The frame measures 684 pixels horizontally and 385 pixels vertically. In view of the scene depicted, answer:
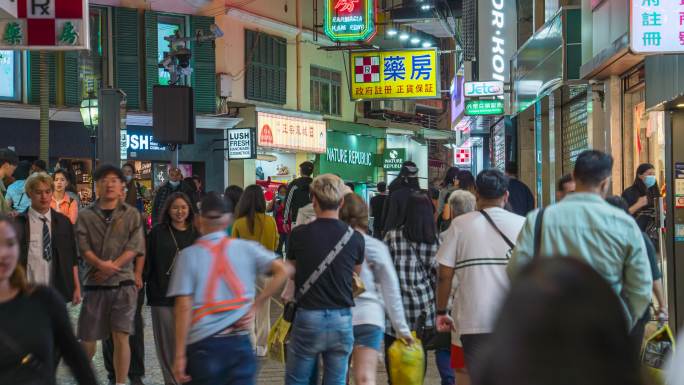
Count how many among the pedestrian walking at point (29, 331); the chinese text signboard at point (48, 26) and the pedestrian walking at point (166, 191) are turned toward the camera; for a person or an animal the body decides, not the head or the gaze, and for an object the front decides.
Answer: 3

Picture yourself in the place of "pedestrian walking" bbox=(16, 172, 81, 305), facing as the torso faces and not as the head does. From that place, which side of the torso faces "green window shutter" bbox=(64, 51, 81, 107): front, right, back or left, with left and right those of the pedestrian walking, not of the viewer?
back

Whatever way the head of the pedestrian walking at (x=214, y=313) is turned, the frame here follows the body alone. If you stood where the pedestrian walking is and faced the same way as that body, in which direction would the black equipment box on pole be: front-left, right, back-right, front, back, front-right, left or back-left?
front

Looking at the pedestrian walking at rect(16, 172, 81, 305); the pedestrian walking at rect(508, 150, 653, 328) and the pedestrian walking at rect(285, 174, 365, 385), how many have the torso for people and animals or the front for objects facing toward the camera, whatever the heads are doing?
1

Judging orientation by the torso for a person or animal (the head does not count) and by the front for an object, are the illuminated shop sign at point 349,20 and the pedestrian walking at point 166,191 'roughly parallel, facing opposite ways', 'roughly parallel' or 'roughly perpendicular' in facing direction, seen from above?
roughly parallel

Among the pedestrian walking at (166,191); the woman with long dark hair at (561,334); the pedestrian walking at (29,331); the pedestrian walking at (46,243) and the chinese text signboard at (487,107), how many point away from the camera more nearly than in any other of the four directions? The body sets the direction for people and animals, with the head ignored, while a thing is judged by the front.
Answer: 1

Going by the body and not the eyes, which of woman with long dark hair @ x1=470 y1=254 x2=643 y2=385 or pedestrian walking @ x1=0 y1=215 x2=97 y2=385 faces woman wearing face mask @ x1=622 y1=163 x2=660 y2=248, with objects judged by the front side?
the woman with long dark hair

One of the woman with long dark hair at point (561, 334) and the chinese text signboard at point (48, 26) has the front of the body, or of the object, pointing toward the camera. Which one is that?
the chinese text signboard

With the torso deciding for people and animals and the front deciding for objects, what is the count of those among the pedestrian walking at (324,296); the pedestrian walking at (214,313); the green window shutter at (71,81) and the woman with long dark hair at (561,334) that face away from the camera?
3

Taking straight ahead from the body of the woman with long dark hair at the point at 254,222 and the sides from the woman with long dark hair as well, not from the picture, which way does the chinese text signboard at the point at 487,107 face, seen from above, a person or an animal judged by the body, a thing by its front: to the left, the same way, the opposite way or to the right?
the opposite way

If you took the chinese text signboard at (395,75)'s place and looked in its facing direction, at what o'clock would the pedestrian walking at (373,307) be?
The pedestrian walking is roughly at 12 o'clock from the chinese text signboard.

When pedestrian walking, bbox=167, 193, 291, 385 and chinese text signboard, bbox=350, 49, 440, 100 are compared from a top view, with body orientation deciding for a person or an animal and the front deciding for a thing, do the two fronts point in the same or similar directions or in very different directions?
very different directions

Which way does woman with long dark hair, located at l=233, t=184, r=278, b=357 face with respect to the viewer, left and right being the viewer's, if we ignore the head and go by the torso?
facing away from the viewer

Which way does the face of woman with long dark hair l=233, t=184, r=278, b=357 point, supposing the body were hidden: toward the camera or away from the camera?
away from the camera

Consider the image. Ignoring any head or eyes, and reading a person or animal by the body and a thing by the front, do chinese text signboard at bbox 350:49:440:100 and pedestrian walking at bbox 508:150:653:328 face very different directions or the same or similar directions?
very different directions

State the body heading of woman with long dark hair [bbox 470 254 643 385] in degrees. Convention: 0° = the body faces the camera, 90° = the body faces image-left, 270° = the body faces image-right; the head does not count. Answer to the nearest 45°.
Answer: approximately 180°
